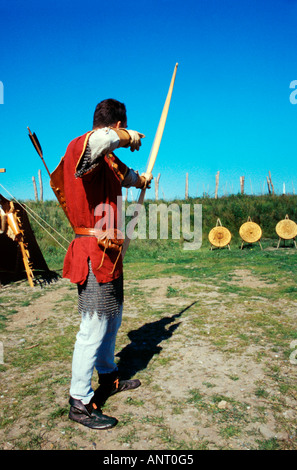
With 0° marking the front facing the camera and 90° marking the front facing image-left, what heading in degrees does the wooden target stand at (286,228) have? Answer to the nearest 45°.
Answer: approximately 0°

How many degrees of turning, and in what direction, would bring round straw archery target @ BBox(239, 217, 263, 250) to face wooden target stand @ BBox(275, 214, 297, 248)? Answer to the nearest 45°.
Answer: approximately 90° to its left

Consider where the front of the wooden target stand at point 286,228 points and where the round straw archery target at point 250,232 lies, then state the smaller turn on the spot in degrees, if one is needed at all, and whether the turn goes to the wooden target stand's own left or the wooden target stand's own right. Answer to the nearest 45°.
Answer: approximately 90° to the wooden target stand's own right

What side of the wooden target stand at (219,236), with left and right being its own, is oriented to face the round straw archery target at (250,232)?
left

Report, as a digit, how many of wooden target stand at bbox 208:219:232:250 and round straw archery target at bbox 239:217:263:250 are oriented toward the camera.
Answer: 2

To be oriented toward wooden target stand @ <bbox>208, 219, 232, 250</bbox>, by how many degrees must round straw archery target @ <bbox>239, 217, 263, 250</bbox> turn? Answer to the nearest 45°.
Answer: approximately 90° to its right
